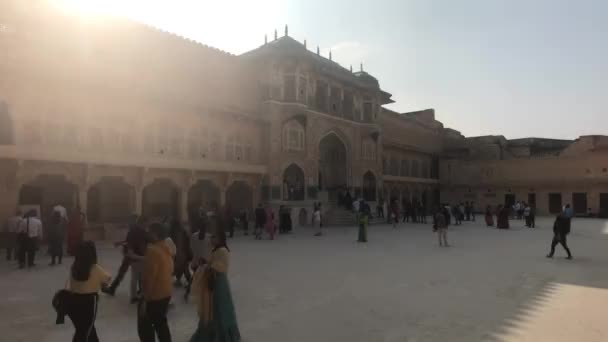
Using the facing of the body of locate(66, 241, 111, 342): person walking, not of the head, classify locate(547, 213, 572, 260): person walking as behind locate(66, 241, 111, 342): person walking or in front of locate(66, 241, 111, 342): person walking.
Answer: in front

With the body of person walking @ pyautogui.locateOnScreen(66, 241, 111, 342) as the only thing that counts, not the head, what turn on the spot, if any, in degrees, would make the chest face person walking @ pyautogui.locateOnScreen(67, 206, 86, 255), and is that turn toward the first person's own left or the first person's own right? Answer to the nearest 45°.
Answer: approximately 45° to the first person's own left

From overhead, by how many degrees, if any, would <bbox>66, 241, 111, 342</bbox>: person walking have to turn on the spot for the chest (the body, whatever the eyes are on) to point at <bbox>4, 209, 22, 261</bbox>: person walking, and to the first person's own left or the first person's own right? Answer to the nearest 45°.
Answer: approximately 45° to the first person's own left

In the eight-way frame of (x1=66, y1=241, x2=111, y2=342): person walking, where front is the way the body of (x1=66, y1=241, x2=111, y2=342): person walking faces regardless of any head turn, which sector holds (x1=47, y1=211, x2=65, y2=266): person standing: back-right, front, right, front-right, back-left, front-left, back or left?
front-left

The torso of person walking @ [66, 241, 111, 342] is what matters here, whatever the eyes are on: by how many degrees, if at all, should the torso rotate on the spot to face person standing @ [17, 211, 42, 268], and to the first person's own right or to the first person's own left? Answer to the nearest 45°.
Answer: approximately 45° to the first person's own left

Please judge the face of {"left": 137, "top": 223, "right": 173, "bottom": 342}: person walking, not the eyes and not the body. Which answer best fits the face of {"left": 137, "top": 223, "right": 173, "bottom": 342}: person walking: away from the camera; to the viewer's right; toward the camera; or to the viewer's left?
away from the camera

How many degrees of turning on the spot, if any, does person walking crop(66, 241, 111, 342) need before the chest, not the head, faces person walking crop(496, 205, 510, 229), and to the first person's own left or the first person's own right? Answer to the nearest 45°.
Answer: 0° — they already face them

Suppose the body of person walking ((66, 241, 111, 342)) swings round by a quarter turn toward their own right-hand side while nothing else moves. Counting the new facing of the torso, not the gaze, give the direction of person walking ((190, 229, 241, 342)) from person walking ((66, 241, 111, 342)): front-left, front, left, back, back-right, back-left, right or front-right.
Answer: front-left

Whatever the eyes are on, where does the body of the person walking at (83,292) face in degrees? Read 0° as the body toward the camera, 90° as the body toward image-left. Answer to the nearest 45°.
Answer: approximately 225°
